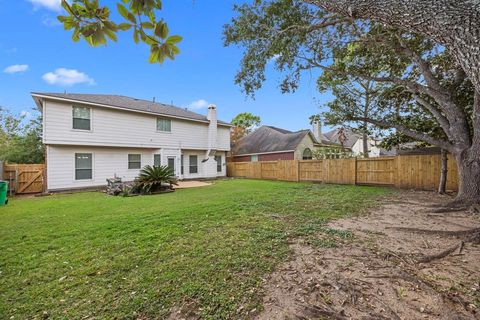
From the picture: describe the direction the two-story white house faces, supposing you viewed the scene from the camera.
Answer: facing away from the viewer and to the left of the viewer

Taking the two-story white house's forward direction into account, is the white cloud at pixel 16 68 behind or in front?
in front

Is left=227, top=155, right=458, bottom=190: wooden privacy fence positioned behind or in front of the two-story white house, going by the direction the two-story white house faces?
behind

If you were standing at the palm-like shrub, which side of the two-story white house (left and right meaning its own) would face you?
back

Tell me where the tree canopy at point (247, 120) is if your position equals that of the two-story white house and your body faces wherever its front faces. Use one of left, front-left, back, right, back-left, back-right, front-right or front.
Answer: right
